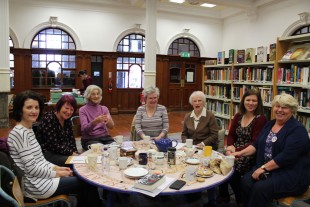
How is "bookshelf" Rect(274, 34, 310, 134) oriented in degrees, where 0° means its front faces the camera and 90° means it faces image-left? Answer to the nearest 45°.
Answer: approximately 45°

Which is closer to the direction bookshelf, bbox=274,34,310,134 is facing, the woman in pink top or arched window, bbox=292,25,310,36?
the woman in pink top

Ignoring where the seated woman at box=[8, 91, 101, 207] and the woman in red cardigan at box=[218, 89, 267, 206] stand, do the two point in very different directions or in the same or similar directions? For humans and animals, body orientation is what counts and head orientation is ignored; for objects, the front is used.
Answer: very different directions

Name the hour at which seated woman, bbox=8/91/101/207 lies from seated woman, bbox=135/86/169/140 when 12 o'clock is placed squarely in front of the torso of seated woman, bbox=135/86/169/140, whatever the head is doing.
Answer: seated woman, bbox=8/91/101/207 is roughly at 1 o'clock from seated woman, bbox=135/86/169/140.

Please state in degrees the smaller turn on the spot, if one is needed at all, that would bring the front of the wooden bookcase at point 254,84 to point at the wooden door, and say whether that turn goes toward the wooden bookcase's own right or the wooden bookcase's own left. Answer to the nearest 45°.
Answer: approximately 90° to the wooden bookcase's own right

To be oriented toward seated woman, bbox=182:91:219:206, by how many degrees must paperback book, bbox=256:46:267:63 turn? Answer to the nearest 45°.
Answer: approximately 45° to its left

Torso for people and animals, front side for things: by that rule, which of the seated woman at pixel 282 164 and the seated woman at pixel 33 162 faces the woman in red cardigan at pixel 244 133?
the seated woman at pixel 33 162

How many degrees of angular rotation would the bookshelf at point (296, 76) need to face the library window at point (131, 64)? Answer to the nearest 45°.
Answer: approximately 90° to its right

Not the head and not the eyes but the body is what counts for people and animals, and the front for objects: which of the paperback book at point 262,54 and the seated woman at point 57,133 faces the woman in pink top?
the paperback book

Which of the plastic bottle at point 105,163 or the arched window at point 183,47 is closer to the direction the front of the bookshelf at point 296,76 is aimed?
the plastic bottle

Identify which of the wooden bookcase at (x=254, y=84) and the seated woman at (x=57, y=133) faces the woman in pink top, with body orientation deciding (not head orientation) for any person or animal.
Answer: the wooden bookcase
